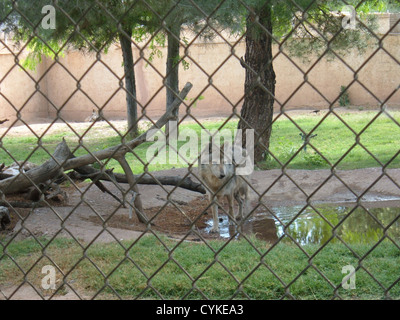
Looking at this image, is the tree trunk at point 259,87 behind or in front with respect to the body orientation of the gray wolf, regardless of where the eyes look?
behind

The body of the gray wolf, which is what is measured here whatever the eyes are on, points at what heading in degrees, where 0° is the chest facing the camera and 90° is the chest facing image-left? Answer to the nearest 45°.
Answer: approximately 45°
